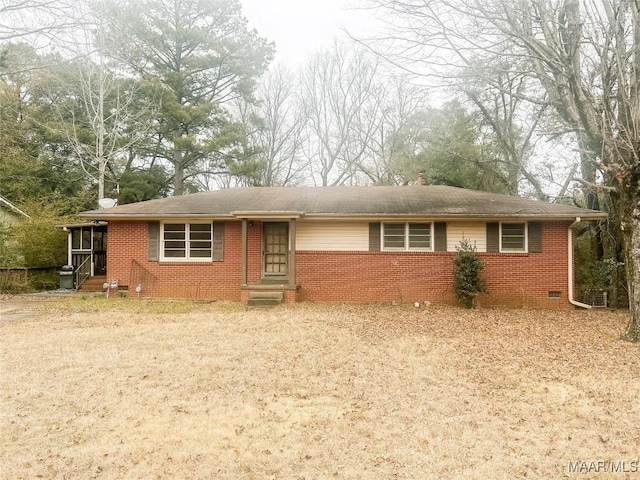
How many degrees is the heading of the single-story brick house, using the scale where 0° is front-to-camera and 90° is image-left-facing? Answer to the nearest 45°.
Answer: approximately 0°

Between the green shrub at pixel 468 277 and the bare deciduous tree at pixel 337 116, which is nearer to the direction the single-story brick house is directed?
the green shrub

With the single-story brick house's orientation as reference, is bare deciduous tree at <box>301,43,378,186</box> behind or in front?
behind
